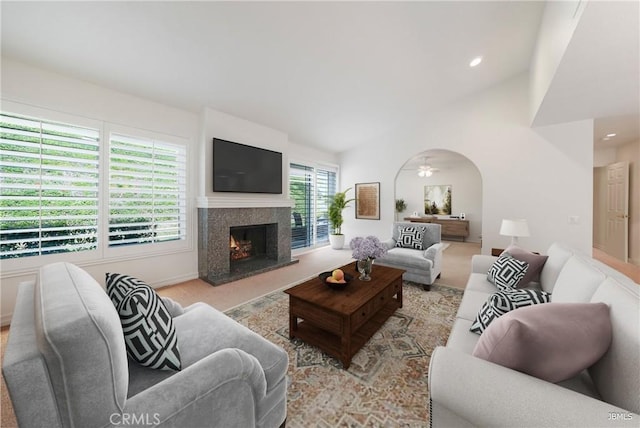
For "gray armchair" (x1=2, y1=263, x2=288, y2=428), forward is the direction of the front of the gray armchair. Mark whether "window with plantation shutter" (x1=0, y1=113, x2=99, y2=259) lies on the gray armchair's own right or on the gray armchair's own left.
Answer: on the gray armchair's own left

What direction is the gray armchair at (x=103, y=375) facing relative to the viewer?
to the viewer's right

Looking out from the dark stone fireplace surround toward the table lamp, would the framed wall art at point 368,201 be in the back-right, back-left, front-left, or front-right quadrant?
front-left

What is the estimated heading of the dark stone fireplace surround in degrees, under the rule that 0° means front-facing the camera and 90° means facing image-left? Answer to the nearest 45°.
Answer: approximately 315°

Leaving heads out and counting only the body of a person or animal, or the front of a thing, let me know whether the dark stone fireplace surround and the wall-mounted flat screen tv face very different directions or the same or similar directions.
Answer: same or similar directions

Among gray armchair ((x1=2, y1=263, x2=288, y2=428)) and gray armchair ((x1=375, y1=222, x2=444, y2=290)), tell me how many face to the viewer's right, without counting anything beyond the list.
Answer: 1

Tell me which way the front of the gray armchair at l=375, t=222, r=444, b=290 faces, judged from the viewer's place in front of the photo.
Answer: facing the viewer and to the left of the viewer

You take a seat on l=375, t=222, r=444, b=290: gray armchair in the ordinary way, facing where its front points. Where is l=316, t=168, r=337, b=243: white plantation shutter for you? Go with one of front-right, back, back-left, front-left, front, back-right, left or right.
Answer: right

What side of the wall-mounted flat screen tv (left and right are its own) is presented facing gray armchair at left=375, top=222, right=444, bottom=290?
front

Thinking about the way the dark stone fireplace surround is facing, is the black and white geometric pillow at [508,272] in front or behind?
in front

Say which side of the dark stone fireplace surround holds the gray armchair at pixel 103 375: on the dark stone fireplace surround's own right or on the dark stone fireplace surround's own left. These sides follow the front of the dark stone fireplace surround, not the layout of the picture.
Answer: on the dark stone fireplace surround's own right

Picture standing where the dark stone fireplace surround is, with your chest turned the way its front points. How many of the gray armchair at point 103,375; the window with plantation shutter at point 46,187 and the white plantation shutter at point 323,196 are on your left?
1

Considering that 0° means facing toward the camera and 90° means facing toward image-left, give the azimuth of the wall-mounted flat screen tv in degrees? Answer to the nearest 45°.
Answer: approximately 315°

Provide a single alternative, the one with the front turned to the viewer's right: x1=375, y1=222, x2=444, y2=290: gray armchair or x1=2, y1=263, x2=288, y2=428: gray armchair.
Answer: x1=2, y1=263, x2=288, y2=428: gray armchair
